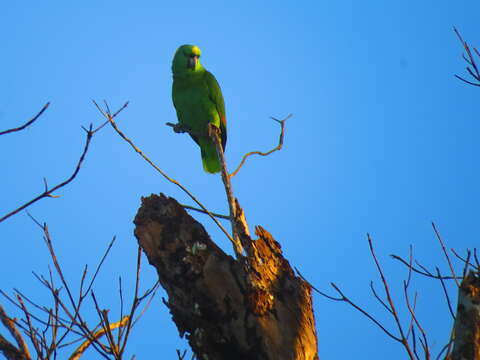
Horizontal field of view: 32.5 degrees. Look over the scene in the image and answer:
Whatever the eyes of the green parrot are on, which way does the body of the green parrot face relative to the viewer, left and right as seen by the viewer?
facing the viewer and to the left of the viewer
